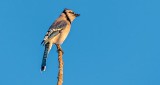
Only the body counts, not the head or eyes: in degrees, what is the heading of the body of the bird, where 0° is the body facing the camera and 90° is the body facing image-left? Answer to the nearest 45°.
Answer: approximately 270°
